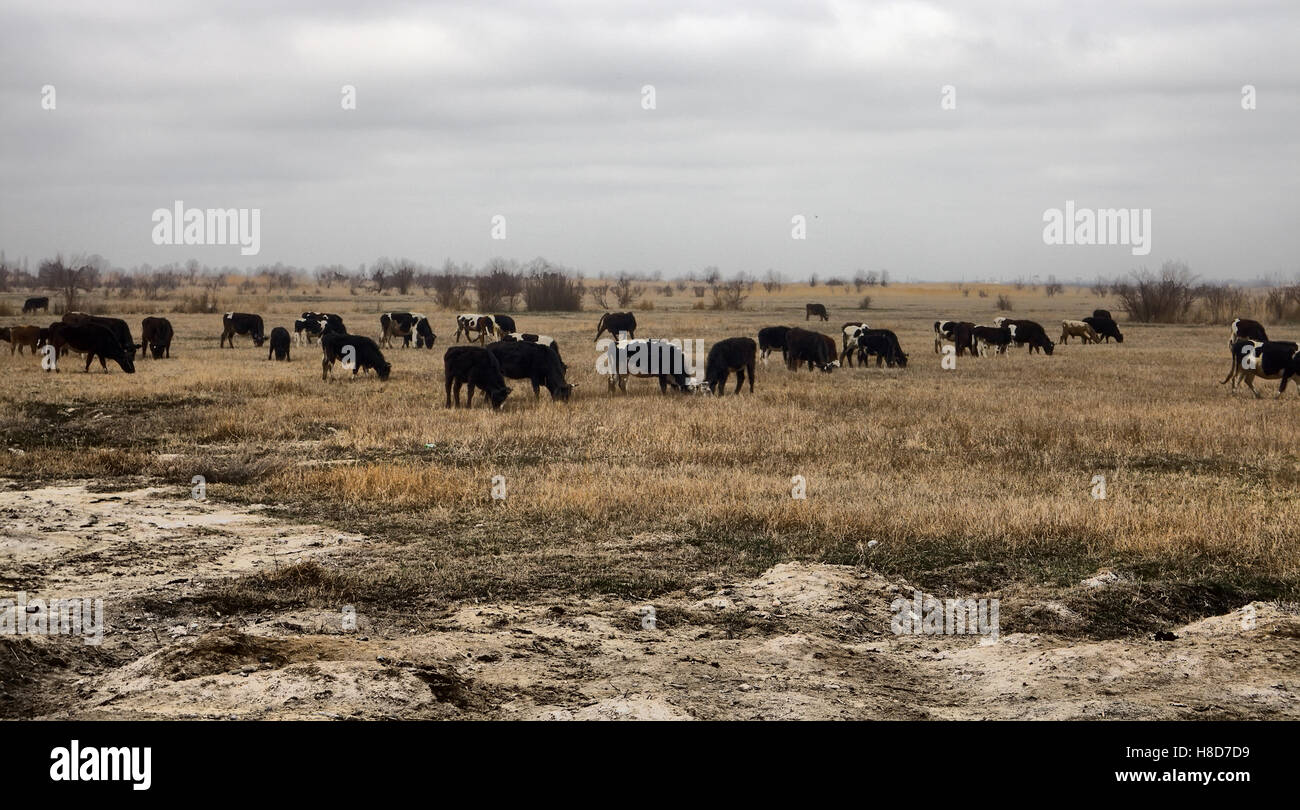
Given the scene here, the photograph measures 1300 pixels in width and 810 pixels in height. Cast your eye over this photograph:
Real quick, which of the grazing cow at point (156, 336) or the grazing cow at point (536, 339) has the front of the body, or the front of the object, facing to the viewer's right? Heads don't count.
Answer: the grazing cow at point (536, 339)

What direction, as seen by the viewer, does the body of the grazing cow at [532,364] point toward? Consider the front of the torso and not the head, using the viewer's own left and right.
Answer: facing to the right of the viewer

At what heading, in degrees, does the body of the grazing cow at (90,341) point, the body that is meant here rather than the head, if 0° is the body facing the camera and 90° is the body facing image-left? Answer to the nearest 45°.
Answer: approximately 270°

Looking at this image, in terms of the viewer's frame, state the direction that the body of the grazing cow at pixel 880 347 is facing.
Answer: to the viewer's right

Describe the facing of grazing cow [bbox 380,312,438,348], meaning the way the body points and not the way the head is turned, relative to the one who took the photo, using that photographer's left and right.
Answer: facing to the right of the viewer

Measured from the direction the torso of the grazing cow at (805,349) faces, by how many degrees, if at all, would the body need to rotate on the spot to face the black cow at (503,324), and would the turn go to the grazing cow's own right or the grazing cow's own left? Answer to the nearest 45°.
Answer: approximately 180°

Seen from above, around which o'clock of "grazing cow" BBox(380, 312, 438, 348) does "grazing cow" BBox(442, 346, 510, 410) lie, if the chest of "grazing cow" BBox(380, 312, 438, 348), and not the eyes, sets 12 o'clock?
"grazing cow" BBox(442, 346, 510, 410) is roughly at 3 o'clock from "grazing cow" BBox(380, 312, 438, 348).

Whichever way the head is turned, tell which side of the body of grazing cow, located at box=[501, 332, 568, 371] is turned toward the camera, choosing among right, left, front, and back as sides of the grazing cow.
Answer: right

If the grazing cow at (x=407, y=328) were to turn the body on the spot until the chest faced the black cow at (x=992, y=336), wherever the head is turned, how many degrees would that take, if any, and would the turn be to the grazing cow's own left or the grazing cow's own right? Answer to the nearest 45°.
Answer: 0° — it already faces it

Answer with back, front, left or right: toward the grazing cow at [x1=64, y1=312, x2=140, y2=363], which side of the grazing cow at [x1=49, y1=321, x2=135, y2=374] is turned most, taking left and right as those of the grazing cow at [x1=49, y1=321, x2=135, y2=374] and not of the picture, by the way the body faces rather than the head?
left

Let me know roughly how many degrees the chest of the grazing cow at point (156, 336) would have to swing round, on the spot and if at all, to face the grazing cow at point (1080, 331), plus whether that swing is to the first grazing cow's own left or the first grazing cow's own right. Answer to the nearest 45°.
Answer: approximately 90° to the first grazing cow's own left
